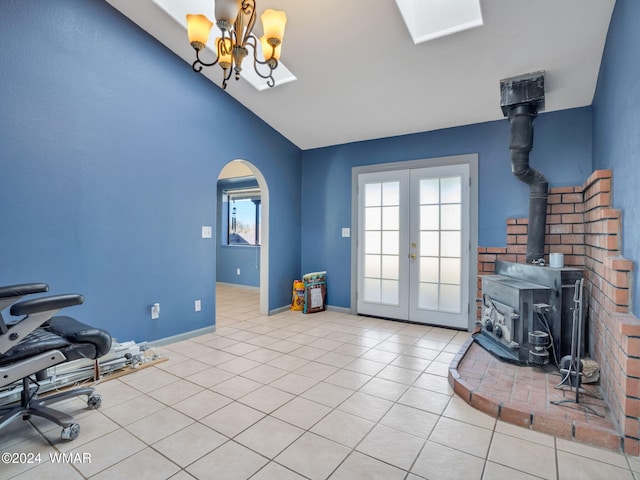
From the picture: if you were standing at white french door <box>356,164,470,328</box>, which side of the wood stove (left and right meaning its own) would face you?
right

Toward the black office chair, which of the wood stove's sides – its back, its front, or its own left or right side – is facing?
front

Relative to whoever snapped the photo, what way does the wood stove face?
facing the viewer and to the left of the viewer

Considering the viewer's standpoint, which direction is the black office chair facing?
facing away from the viewer and to the right of the viewer

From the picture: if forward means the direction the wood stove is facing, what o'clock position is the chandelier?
The chandelier is roughly at 12 o'clock from the wood stove.
